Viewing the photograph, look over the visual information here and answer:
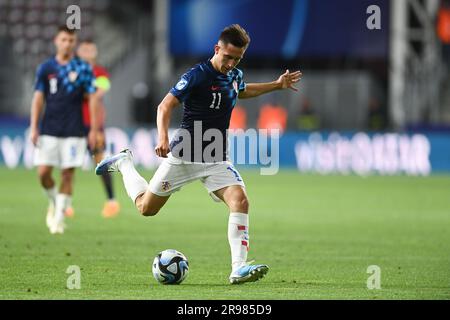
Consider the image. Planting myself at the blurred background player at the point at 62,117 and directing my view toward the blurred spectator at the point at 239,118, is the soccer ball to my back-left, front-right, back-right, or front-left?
back-right

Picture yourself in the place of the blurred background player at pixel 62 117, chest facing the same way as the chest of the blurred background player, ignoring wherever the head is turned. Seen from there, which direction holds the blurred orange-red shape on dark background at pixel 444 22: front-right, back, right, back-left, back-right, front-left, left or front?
back-left

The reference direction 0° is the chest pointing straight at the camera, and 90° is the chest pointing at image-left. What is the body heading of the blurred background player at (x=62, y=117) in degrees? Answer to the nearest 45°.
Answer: approximately 0°

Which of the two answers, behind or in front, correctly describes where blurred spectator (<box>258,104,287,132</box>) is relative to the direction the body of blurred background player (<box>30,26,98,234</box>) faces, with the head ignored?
behind
